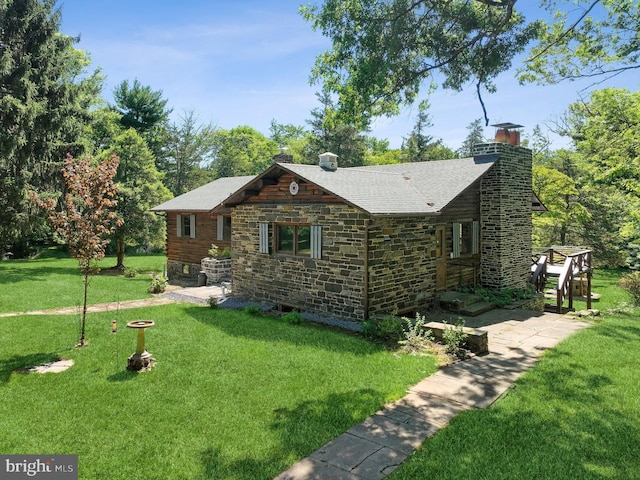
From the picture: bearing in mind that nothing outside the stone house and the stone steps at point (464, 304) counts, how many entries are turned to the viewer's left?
0

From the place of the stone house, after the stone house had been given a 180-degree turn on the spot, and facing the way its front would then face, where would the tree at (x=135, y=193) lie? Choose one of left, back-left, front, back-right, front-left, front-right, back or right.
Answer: front

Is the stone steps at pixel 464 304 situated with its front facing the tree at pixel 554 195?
no

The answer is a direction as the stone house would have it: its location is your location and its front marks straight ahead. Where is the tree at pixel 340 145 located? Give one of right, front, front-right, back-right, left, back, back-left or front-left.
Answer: back-left

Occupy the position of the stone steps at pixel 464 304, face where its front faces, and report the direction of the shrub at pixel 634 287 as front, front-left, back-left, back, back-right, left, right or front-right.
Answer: left

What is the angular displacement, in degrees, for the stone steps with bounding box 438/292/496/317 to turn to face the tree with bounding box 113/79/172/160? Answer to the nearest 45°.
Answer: approximately 180°

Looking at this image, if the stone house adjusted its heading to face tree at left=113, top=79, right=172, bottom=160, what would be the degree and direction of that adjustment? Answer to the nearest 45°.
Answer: approximately 180°

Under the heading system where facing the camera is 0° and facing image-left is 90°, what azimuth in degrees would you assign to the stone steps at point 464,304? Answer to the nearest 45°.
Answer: approximately 315°

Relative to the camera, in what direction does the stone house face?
facing the viewer and to the right of the viewer

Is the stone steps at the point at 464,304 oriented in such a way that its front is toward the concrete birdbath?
no

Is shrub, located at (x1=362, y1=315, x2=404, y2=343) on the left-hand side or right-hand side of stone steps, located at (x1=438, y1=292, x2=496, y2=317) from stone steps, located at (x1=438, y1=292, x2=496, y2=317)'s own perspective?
on its right

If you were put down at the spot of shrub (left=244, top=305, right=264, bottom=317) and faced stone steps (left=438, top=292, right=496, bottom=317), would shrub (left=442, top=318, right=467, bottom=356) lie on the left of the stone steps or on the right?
right

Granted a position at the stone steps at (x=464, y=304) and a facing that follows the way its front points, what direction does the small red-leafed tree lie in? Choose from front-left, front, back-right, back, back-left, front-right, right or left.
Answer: right

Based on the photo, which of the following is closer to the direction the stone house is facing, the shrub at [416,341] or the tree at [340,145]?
the shrub

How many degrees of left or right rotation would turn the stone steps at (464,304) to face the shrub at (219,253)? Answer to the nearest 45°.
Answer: approximately 135° to its right

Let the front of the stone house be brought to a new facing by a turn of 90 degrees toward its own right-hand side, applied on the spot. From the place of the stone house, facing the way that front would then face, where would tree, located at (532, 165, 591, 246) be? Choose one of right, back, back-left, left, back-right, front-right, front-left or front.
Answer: back

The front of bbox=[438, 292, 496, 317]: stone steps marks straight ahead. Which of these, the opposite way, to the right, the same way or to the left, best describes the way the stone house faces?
the same way
